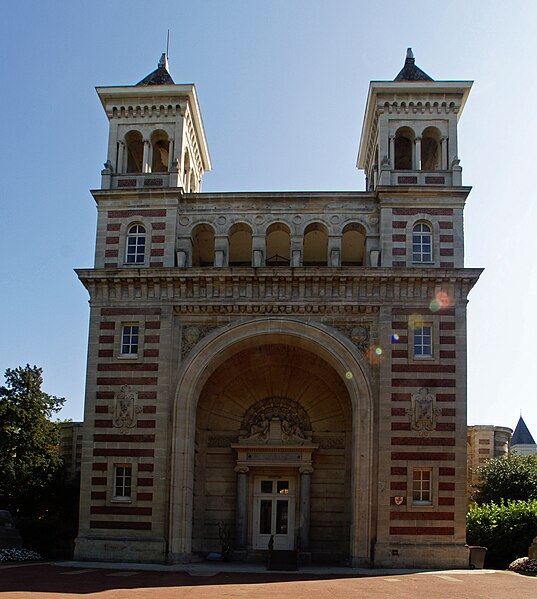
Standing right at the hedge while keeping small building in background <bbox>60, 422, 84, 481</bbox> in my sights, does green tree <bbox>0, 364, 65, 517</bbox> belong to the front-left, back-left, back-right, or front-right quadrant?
front-left

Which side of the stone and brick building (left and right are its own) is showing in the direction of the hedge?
left

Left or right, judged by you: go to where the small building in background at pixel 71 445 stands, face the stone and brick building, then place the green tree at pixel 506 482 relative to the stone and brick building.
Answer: left

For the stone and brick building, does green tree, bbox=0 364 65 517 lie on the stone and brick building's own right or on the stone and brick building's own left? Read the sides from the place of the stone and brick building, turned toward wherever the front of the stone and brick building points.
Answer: on the stone and brick building's own right

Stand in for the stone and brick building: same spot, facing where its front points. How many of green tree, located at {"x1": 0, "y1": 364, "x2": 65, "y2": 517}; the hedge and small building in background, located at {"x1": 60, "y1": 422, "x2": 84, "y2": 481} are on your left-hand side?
1

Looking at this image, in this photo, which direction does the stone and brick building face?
toward the camera

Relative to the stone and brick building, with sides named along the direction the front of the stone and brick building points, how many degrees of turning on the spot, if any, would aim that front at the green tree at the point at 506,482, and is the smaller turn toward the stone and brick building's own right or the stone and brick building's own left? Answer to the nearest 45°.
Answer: approximately 135° to the stone and brick building's own left

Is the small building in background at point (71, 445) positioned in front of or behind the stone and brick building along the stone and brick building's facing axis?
behind

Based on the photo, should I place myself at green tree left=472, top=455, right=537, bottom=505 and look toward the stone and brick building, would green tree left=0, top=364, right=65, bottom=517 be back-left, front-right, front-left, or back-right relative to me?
front-right
